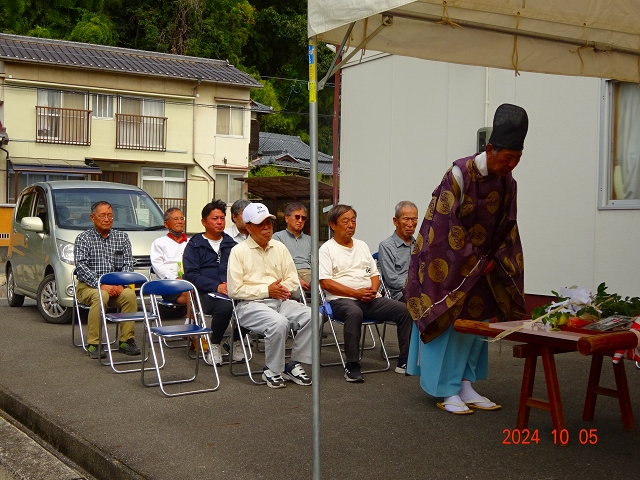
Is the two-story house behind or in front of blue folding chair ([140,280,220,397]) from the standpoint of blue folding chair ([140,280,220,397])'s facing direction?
behind

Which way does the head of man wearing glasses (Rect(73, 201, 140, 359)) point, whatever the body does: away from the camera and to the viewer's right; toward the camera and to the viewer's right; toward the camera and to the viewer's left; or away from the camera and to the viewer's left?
toward the camera and to the viewer's right

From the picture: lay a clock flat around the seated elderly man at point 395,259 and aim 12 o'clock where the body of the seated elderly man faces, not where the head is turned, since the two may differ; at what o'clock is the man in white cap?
The man in white cap is roughly at 3 o'clock from the seated elderly man.

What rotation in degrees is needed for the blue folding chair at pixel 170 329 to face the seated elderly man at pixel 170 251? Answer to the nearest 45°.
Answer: approximately 135° to its left

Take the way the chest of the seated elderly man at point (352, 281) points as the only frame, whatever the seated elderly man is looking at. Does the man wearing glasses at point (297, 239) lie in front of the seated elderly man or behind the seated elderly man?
behind

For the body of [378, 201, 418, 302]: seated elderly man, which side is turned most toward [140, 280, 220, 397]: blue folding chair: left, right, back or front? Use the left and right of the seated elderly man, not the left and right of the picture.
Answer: right

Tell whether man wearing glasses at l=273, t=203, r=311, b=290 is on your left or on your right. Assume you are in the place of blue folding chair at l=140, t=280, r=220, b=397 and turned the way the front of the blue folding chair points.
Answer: on your left

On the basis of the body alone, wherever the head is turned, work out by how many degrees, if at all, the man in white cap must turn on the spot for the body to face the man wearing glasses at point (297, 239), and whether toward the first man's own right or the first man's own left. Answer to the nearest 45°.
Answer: approximately 135° to the first man's own left

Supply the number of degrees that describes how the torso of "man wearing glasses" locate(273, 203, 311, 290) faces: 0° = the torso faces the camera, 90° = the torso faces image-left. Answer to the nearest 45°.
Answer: approximately 315°

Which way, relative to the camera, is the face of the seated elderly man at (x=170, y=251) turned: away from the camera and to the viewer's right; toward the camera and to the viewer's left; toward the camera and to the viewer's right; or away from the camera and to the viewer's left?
toward the camera and to the viewer's right
